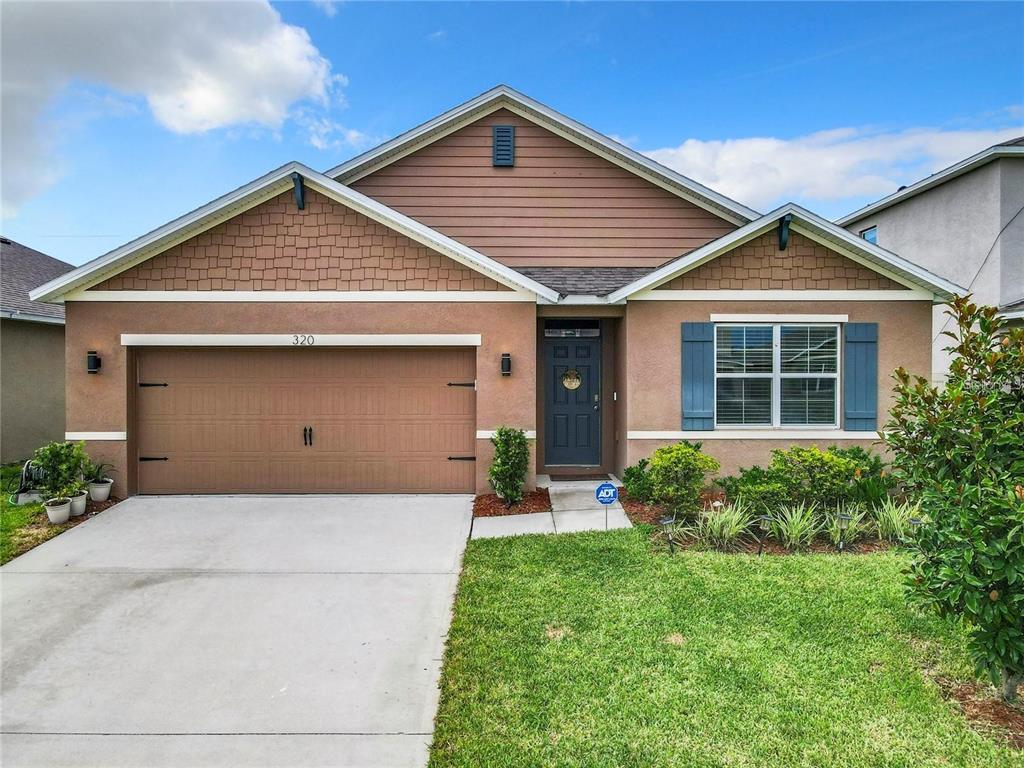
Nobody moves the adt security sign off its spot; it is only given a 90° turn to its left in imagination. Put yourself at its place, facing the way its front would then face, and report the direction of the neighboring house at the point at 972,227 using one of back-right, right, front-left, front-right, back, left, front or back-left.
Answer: front-left

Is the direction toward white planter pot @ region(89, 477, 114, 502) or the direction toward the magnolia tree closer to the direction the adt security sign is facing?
the magnolia tree

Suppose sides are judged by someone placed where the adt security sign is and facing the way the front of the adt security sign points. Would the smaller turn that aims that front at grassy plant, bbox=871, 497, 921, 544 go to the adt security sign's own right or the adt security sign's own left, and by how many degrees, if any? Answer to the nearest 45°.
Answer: approximately 90° to the adt security sign's own left

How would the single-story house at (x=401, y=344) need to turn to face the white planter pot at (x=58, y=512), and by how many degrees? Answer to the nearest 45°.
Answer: approximately 90° to its right

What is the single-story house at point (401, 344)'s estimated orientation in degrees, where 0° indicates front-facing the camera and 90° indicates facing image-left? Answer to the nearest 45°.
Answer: approximately 0°

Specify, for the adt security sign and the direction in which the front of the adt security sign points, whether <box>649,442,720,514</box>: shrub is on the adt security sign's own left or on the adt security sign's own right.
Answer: on the adt security sign's own left

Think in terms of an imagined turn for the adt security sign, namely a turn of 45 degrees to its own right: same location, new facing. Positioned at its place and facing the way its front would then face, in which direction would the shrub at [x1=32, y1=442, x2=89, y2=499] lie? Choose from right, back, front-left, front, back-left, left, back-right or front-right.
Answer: front-right

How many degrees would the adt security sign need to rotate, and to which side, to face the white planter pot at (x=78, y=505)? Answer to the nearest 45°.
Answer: approximately 90° to its right

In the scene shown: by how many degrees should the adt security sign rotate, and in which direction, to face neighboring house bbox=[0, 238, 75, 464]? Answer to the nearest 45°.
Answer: approximately 90° to its right

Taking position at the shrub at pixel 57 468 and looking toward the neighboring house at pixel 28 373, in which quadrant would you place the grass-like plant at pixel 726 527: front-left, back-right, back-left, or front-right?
back-right

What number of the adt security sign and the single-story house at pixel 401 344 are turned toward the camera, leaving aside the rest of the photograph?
2
